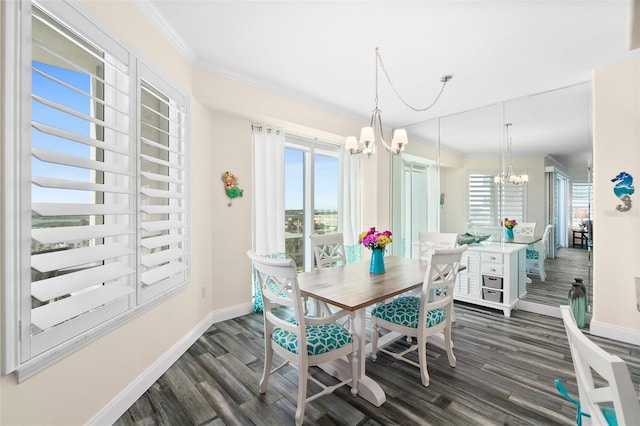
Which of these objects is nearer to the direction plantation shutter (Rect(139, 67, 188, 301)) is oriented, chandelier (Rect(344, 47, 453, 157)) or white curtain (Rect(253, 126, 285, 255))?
the chandelier

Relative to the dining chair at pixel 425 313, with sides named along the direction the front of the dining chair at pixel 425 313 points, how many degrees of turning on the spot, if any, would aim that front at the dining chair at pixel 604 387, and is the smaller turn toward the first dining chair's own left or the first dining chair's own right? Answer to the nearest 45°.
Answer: approximately 135° to the first dining chair's own left

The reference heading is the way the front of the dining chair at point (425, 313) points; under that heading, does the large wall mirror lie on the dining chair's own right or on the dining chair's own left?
on the dining chair's own right

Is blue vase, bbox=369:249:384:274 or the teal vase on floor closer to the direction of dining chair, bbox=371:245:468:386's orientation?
the blue vase

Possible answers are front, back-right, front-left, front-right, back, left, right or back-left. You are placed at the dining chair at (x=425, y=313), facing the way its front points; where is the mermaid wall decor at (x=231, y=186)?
front-left
